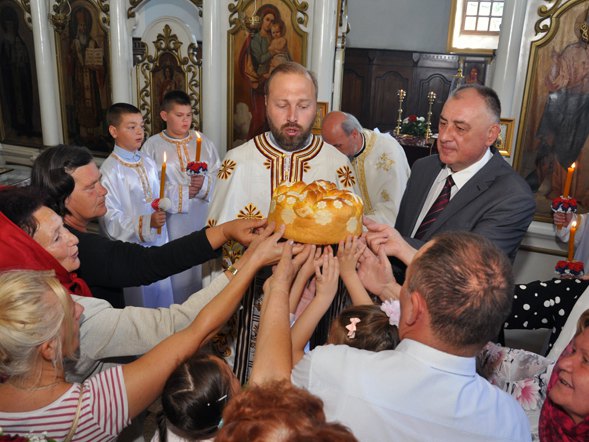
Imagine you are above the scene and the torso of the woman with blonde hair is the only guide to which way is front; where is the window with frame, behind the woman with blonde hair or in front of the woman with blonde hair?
in front

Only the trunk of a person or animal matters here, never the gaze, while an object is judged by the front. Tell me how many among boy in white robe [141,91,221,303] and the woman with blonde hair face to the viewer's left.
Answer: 0

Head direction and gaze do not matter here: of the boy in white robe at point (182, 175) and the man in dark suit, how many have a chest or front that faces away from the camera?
0

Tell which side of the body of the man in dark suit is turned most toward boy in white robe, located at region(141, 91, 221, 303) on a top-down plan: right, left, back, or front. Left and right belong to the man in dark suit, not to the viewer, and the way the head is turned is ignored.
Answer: right

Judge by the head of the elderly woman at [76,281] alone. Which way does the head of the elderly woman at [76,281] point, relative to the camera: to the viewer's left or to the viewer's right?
to the viewer's right

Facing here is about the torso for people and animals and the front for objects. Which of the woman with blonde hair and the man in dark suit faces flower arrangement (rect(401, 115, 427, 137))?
the woman with blonde hair

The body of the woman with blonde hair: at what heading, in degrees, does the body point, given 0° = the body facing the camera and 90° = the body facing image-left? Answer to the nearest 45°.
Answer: approximately 225°

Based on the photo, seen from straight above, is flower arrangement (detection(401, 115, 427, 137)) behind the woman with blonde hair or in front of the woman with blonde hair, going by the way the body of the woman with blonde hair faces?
in front

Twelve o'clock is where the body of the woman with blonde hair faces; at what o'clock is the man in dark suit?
The man in dark suit is roughly at 1 o'clock from the woman with blonde hair.

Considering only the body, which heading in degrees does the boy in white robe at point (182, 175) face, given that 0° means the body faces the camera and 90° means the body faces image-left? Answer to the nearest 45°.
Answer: approximately 315°
